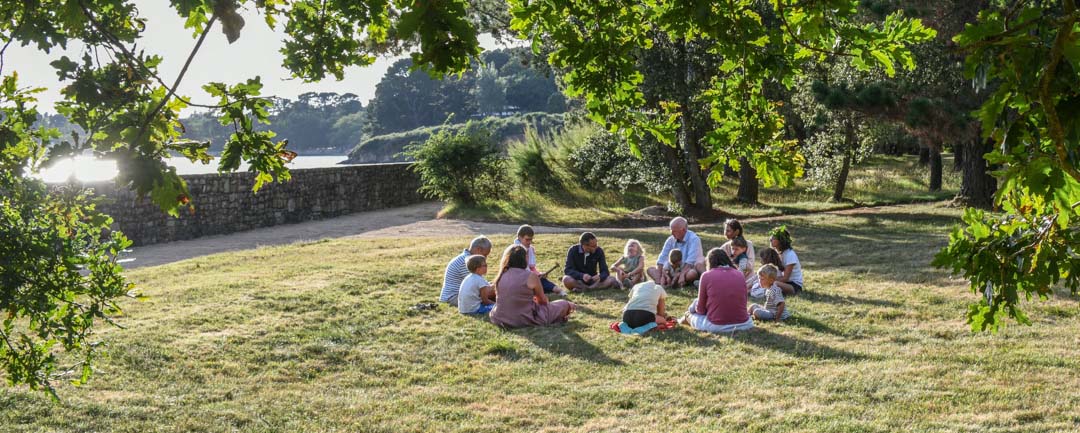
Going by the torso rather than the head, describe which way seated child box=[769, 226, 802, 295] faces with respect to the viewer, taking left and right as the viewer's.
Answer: facing to the left of the viewer

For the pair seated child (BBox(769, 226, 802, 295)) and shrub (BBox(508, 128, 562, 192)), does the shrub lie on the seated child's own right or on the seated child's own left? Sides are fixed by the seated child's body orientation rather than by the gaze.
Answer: on the seated child's own right

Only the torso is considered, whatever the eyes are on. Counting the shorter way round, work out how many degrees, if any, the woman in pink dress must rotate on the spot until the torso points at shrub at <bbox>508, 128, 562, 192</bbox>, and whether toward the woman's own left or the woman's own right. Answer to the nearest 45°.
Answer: approximately 45° to the woman's own left

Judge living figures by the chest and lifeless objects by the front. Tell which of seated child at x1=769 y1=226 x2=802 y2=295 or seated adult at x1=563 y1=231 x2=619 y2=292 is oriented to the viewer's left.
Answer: the seated child

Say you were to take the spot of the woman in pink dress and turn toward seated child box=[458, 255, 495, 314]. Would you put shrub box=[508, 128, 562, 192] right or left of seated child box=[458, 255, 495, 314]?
right

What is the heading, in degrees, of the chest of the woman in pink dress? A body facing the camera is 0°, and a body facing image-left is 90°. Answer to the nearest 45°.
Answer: approximately 225°

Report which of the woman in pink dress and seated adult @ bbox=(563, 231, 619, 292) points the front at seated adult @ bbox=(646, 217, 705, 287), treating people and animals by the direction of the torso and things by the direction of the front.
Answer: the woman in pink dress

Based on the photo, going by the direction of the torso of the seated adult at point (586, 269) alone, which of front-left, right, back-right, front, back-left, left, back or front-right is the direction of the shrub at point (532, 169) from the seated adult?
back

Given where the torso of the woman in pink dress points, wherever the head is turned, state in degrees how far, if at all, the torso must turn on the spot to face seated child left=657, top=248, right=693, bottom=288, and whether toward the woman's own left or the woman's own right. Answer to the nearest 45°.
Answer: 0° — they already face them

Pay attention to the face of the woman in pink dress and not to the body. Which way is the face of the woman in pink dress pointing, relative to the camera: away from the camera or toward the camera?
away from the camera

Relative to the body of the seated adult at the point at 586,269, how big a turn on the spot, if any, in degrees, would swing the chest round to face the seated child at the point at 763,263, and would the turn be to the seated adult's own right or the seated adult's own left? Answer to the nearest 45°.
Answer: approximately 45° to the seated adult's own left

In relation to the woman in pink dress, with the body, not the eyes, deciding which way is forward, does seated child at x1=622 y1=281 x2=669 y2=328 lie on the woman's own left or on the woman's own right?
on the woman's own right
